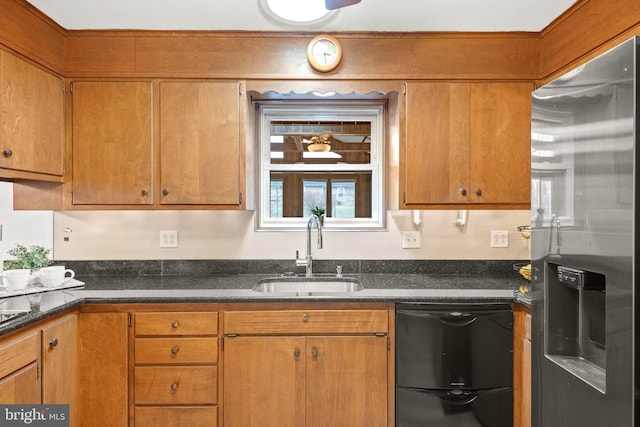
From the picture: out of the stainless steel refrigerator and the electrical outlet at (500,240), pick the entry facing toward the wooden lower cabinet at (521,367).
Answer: the electrical outlet

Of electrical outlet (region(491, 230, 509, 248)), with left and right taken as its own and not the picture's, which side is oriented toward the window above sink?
right

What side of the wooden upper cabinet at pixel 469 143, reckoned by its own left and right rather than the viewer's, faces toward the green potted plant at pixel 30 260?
right

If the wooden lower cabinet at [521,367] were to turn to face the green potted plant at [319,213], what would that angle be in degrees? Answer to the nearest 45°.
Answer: approximately 45° to its right

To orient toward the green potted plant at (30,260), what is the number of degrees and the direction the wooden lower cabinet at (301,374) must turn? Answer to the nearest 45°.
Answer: approximately 90° to its right

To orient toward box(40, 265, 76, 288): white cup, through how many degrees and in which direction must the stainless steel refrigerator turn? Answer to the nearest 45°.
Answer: approximately 45° to its right

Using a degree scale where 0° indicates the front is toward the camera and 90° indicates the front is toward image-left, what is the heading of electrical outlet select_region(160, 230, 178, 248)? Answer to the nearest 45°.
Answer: approximately 0°
